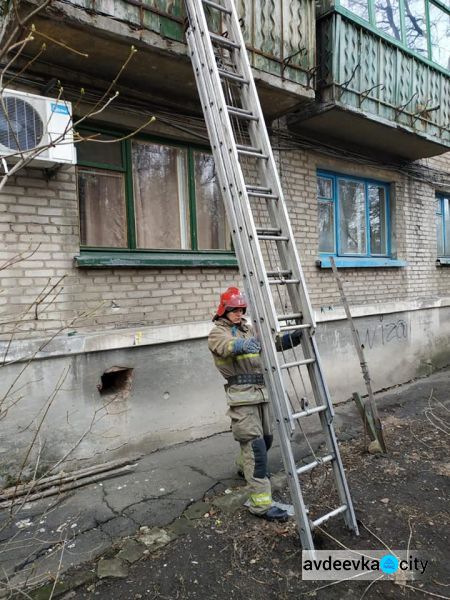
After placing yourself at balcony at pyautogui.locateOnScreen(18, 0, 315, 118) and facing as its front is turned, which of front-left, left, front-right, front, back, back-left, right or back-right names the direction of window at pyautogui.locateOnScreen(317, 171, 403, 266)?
left

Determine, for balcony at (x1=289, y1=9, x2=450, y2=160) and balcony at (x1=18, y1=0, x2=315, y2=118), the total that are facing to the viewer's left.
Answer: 0

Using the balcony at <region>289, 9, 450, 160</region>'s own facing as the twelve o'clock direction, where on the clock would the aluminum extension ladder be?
The aluminum extension ladder is roughly at 2 o'clock from the balcony.

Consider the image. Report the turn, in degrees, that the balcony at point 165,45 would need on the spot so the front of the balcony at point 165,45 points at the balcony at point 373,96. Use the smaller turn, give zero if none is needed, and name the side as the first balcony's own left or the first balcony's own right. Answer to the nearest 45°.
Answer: approximately 90° to the first balcony's own left

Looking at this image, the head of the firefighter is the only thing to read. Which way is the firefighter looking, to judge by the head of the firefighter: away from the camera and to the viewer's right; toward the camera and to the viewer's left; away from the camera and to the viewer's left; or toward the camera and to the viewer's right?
toward the camera and to the viewer's right

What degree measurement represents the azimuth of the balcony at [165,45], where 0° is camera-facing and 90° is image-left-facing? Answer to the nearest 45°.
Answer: approximately 315°
